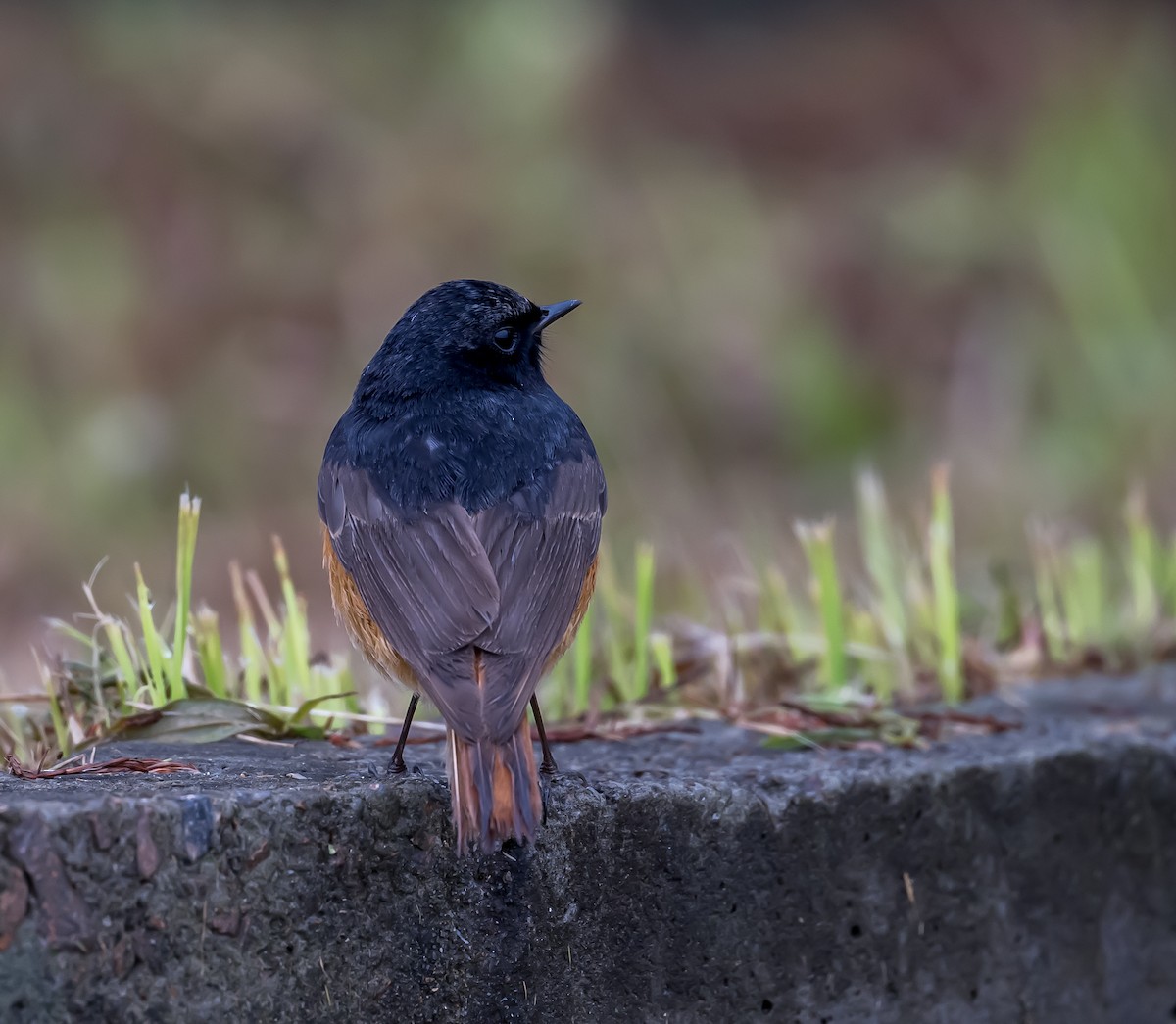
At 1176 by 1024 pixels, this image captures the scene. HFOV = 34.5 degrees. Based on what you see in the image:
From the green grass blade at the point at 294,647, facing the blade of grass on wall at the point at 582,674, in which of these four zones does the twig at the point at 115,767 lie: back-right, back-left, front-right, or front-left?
back-right

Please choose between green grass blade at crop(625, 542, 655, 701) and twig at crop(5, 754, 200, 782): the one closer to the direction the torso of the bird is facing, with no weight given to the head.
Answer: the green grass blade

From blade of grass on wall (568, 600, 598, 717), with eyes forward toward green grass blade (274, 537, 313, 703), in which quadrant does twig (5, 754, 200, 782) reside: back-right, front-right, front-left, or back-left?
front-left

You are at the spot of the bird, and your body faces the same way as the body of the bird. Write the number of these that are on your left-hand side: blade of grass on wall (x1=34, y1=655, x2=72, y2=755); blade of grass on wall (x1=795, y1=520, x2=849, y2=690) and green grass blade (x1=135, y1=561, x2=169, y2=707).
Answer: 2

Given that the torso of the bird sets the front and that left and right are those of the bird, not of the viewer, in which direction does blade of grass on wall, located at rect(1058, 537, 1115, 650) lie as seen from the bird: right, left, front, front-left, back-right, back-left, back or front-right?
front-right

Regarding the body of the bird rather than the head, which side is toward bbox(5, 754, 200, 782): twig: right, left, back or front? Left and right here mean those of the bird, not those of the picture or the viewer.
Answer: left

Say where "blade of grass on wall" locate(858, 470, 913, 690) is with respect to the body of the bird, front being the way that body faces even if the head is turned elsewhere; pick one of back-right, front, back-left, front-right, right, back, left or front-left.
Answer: front-right

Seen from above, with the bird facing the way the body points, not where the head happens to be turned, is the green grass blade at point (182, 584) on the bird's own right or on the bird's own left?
on the bird's own left

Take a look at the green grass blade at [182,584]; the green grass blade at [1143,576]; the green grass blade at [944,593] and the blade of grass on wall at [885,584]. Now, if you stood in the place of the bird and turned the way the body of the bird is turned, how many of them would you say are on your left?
1

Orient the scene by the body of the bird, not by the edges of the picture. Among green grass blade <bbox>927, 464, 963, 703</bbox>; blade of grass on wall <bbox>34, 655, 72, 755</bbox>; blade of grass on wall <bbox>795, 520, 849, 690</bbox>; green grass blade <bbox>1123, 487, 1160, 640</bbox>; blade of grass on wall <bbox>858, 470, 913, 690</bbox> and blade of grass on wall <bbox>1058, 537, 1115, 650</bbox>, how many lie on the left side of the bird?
1

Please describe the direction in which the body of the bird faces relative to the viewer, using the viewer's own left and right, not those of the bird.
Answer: facing away from the viewer
